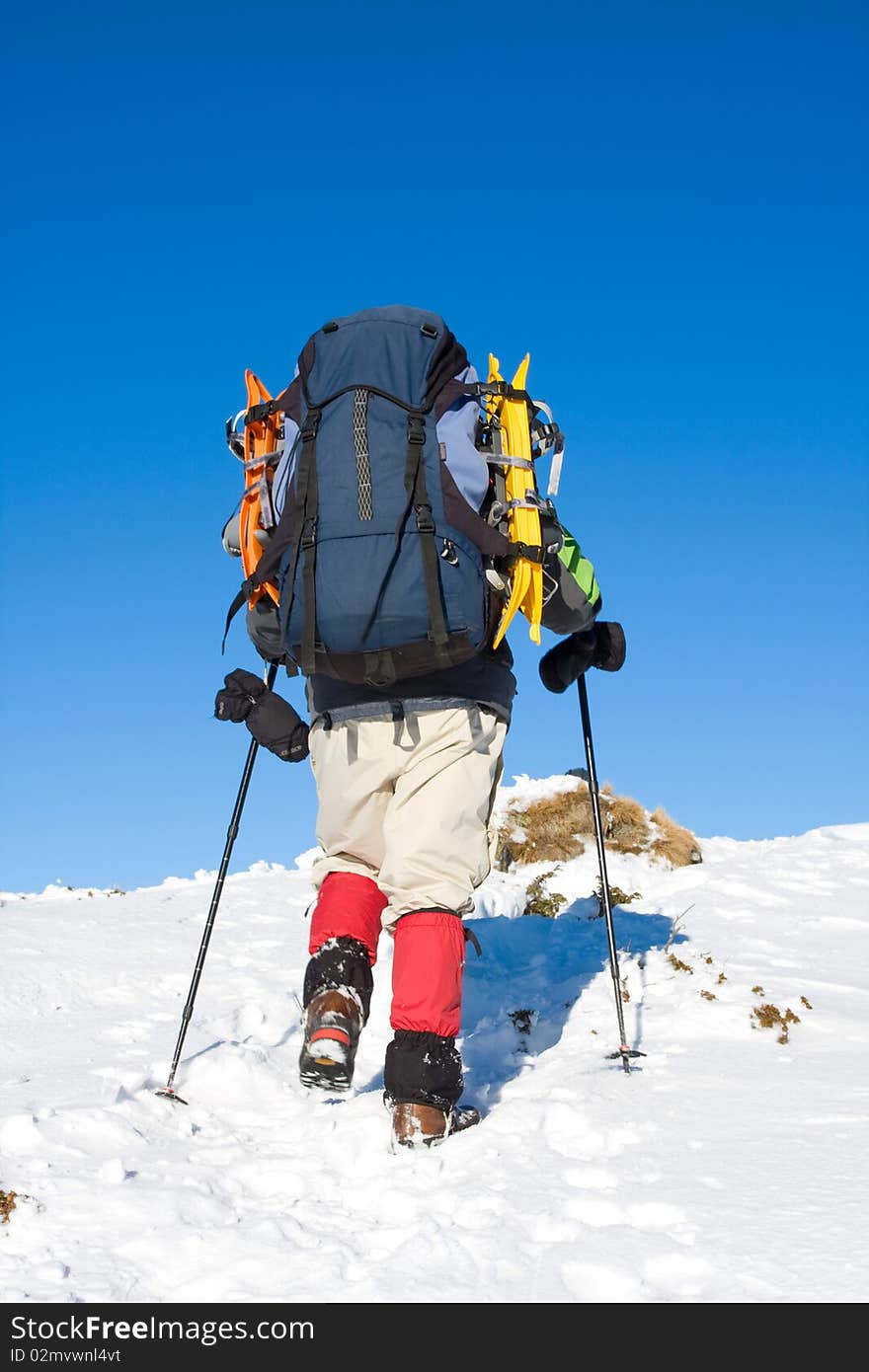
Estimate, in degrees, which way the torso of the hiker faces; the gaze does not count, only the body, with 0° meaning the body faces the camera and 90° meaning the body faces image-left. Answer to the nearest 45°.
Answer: approximately 180°

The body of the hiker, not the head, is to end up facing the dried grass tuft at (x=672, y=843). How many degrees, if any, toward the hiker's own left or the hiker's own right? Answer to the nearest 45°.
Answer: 0° — they already face it

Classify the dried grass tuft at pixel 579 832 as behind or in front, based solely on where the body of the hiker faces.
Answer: in front
